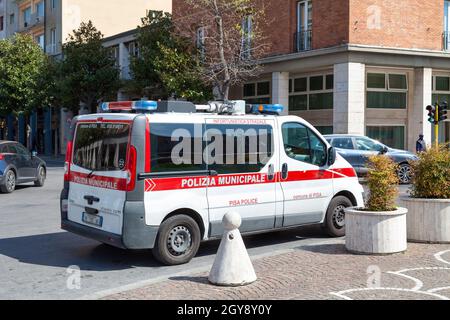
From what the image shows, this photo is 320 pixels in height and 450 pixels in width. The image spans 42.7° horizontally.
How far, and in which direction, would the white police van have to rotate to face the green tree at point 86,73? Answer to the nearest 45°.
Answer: approximately 45° to its left

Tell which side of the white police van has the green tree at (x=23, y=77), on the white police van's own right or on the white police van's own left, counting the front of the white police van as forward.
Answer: on the white police van's own left

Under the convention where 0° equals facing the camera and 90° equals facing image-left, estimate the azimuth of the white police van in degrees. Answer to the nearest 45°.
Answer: approximately 225°

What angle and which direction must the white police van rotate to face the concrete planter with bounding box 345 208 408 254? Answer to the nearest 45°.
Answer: approximately 45° to its right

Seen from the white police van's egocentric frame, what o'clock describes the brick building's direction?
The brick building is roughly at 11 o'clock from the white police van.

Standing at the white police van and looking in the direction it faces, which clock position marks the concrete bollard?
The concrete bollard is roughly at 4 o'clock from the white police van.

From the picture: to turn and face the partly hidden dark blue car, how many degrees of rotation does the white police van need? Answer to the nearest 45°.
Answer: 0° — it already faces it

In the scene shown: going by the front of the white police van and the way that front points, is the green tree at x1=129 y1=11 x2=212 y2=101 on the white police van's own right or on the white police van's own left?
on the white police van's own left
